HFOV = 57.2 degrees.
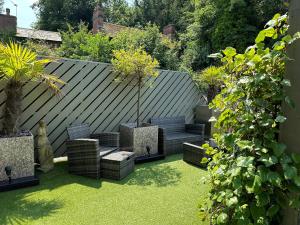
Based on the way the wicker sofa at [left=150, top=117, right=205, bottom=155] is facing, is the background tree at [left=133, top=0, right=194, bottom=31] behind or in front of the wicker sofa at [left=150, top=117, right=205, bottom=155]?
behind

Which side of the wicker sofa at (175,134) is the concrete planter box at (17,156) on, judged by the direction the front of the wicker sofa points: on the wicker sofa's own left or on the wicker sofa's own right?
on the wicker sofa's own right

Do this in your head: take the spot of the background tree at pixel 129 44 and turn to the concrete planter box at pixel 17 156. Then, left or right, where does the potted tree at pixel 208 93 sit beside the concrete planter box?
left

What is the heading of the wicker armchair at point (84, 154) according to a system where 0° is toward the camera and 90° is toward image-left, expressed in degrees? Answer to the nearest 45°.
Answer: approximately 315°

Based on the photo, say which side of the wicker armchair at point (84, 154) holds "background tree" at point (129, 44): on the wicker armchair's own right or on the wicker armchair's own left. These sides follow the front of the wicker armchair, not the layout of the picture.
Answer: on the wicker armchair's own left

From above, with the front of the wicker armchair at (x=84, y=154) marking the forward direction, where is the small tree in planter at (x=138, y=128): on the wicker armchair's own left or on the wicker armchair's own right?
on the wicker armchair's own left

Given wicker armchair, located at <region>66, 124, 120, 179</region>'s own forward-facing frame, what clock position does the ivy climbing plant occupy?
The ivy climbing plant is roughly at 1 o'clock from the wicker armchair.

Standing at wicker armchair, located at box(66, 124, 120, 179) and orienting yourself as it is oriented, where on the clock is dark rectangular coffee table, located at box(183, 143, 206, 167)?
The dark rectangular coffee table is roughly at 10 o'clock from the wicker armchair.

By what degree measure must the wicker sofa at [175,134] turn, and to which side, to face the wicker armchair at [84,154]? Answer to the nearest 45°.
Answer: approximately 90° to its right
